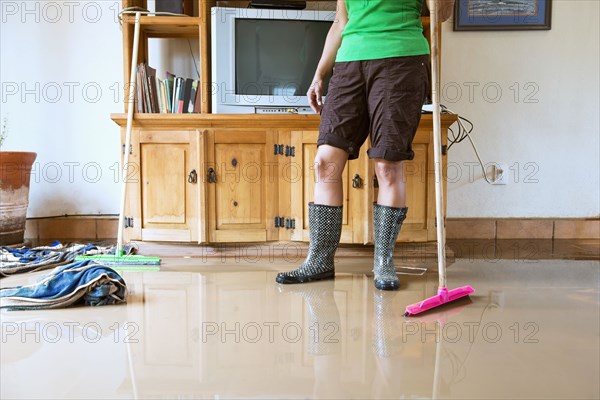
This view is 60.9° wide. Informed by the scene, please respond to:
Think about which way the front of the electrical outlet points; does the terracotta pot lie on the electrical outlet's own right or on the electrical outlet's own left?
on the electrical outlet's own right

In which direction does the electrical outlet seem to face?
toward the camera

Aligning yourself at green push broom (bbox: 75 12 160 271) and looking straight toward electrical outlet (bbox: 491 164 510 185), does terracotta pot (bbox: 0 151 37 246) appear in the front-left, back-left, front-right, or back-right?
back-left

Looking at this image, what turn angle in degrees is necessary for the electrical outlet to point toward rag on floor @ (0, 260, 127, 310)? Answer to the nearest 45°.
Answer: approximately 45° to its right

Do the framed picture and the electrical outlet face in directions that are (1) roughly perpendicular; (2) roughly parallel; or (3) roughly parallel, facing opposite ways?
roughly parallel

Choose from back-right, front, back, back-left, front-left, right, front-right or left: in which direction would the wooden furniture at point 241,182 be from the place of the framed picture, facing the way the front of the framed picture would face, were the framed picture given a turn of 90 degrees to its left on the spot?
back-right

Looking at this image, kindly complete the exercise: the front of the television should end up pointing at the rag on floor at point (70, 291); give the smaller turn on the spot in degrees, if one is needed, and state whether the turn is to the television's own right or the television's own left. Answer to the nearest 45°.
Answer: approximately 45° to the television's own right

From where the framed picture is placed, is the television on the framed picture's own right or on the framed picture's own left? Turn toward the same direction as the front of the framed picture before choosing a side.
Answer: on the framed picture's own right

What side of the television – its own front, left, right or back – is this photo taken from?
front

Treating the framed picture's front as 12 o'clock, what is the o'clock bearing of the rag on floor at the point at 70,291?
The rag on floor is roughly at 1 o'clock from the framed picture.

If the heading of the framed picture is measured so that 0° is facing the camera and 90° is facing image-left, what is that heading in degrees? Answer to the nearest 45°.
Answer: approximately 0°

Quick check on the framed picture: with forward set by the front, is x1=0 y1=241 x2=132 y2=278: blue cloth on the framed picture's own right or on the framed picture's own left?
on the framed picture's own right

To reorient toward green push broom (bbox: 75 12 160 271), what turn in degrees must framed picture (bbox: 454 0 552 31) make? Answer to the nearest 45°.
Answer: approximately 45° to its right

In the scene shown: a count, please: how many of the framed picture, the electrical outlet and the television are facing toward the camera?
3

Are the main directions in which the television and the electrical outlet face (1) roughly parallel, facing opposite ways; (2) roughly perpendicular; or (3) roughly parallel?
roughly parallel
